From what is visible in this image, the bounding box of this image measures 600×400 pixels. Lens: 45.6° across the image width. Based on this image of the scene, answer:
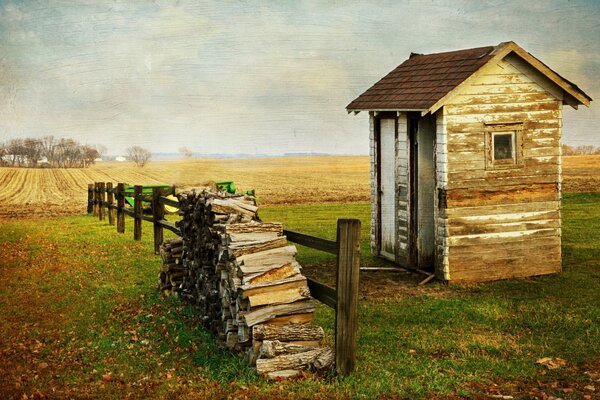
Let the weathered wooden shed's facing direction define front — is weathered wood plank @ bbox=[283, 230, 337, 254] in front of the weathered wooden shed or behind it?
in front

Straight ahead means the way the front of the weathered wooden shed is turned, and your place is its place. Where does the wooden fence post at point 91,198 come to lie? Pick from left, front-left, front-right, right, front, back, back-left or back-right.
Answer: right

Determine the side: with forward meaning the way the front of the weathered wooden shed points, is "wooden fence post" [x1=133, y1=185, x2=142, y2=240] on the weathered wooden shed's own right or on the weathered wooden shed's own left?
on the weathered wooden shed's own right

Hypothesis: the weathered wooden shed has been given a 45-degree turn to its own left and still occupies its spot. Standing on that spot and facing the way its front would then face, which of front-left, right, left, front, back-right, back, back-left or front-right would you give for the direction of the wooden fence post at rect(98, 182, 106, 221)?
back-right

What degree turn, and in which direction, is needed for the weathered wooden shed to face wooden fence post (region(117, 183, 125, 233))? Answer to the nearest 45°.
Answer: approximately 90° to its right

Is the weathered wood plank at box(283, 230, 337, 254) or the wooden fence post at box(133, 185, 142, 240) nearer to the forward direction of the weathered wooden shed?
the weathered wood plank

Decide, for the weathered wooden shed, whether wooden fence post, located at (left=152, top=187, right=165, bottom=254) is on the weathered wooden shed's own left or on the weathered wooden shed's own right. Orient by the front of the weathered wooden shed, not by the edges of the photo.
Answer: on the weathered wooden shed's own right

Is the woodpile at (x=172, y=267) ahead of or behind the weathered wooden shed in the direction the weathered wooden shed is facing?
ahead

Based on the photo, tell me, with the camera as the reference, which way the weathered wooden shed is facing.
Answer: facing the viewer and to the left of the viewer

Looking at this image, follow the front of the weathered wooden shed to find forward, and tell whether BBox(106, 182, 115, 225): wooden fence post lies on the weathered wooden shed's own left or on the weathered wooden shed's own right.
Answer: on the weathered wooden shed's own right

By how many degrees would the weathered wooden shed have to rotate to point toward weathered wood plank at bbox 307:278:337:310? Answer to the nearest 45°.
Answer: approximately 45° to its left
